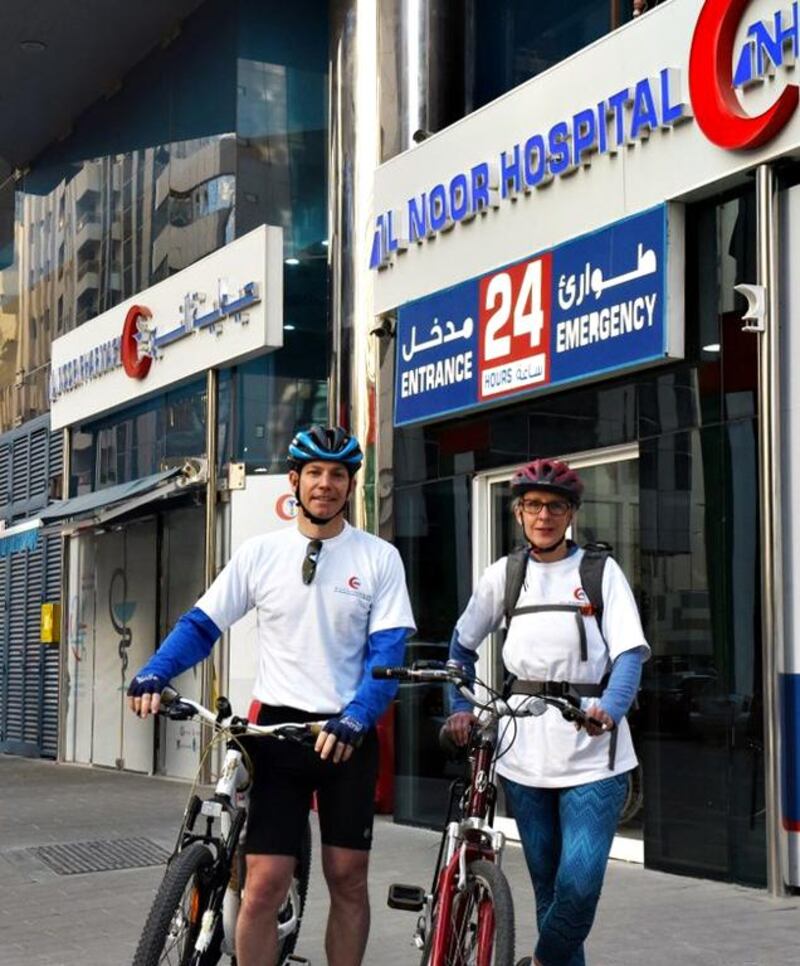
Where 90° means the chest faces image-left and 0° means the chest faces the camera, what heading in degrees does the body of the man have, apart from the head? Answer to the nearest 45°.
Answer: approximately 0°

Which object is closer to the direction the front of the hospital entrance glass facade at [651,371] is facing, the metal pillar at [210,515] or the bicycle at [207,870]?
the bicycle

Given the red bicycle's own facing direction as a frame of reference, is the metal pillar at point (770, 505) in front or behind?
behind

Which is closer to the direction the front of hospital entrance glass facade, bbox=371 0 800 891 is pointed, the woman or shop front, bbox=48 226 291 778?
the woman

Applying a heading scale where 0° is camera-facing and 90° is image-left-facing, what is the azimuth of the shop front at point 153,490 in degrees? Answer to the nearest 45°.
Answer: approximately 45°

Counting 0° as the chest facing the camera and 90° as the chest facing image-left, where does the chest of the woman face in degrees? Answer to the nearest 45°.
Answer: approximately 0°

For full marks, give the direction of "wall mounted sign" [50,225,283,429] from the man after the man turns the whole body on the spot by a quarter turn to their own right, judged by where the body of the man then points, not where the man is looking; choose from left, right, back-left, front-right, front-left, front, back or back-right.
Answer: right

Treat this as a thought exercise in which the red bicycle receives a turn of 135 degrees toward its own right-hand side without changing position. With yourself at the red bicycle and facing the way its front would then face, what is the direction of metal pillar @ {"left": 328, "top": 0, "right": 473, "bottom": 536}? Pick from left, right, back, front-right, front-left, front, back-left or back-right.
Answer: front-right
